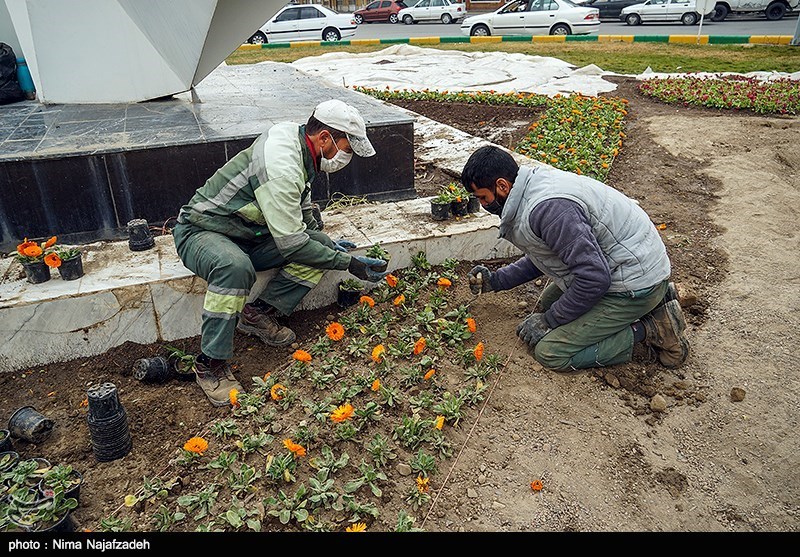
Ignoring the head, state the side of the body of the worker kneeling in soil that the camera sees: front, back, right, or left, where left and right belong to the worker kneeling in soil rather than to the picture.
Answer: left

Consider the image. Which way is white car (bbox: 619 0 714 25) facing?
to the viewer's left

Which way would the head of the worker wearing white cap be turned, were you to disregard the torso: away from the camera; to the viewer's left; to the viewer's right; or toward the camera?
to the viewer's right

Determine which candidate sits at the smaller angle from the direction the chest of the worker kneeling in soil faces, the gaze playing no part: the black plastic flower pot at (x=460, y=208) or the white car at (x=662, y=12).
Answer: the black plastic flower pot

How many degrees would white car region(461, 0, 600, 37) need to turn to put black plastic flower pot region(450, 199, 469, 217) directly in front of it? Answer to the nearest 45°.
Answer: approximately 90° to its left

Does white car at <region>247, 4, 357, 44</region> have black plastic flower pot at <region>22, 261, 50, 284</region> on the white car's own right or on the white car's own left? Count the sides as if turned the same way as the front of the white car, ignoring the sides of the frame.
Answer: on the white car's own left

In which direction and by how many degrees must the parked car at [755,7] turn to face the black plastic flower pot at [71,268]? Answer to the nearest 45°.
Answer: approximately 90° to its left

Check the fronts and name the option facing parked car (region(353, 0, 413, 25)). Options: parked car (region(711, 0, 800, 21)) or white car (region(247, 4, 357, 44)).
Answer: parked car (region(711, 0, 800, 21))

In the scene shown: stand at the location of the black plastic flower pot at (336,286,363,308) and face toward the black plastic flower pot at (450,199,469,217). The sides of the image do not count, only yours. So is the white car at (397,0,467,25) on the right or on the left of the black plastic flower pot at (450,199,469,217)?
left

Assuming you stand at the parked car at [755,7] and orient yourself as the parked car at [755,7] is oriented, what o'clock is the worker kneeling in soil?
The worker kneeling in soil is roughly at 9 o'clock from the parked car.

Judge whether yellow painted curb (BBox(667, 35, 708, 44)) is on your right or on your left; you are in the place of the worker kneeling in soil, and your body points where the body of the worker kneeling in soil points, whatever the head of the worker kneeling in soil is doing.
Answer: on your right

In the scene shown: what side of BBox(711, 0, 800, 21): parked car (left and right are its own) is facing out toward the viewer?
left

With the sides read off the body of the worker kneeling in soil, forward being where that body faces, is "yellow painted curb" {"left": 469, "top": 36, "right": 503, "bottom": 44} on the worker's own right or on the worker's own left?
on the worker's own right

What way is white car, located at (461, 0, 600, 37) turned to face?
to the viewer's left

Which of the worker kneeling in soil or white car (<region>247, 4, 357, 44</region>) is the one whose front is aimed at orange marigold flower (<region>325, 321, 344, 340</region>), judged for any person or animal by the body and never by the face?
the worker kneeling in soil
